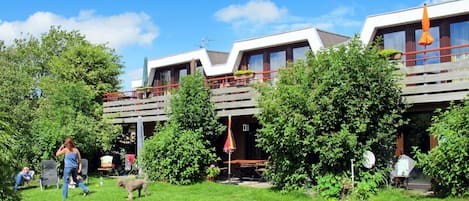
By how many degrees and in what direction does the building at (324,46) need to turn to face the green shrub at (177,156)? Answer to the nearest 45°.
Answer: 0° — it already faces it

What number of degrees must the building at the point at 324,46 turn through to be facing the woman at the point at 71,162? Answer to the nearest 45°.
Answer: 0° — it already faces them

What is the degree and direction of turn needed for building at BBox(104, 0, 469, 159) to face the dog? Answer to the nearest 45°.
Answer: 0° — it already faces it

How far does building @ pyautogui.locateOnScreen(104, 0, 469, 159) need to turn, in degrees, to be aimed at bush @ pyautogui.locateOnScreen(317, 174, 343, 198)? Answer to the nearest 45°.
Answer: approximately 45° to its left

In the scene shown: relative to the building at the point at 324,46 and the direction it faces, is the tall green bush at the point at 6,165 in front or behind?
in front

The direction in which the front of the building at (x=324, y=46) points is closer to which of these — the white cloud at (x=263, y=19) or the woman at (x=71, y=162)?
the woman

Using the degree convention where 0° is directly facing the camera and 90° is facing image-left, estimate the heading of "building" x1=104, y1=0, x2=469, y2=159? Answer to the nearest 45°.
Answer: approximately 45°
